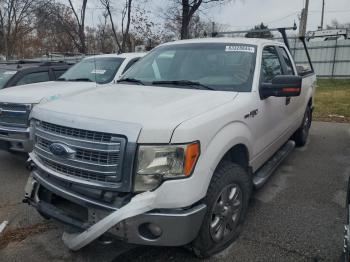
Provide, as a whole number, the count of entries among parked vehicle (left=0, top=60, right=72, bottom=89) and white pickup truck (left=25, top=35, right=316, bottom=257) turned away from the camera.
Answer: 0

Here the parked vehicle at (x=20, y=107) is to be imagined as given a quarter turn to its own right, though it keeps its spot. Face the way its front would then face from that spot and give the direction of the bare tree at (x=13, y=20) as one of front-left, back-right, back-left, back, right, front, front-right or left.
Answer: front-right

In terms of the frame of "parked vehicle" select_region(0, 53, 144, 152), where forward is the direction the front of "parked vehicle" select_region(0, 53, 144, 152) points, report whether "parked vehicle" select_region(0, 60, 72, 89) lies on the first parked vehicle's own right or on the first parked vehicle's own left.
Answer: on the first parked vehicle's own right

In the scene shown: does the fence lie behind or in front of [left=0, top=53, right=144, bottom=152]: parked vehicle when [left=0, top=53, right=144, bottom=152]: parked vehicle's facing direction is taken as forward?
behind

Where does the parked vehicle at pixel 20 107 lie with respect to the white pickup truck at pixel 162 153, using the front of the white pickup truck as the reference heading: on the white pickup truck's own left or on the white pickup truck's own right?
on the white pickup truck's own right

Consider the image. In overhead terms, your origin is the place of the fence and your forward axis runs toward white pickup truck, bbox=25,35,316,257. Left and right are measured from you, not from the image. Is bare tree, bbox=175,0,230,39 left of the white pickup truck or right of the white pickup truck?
right

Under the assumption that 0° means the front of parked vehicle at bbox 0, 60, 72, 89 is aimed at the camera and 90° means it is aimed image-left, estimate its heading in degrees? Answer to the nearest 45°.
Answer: approximately 45°

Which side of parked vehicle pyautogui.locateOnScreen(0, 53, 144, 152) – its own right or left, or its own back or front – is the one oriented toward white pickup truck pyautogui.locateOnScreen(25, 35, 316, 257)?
left

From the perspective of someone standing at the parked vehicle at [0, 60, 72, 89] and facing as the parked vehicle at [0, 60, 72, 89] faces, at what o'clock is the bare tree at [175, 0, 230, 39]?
The bare tree is roughly at 6 o'clock from the parked vehicle.
